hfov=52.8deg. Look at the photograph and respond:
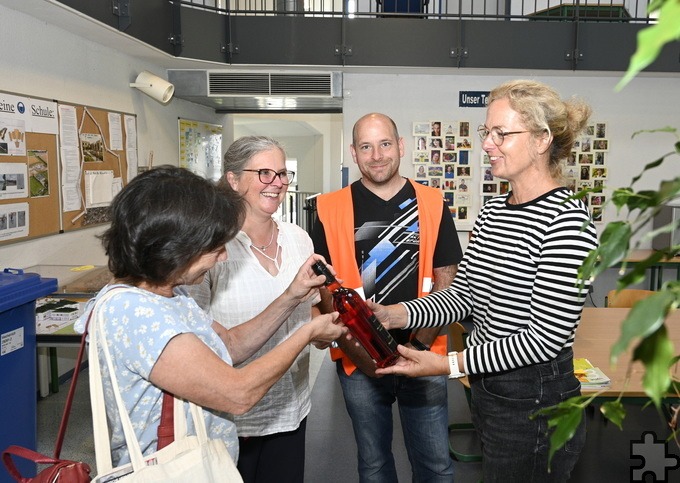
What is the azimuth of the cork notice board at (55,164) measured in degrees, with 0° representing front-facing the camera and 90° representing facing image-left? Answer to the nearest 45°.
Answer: approximately 315°

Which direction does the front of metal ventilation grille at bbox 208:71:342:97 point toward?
toward the camera

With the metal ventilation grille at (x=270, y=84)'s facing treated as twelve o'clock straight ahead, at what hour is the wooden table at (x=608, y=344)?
The wooden table is roughly at 11 o'clock from the metal ventilation grille.

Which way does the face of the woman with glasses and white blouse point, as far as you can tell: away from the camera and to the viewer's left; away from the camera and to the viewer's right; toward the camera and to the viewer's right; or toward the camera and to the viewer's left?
toward the camera and to the viewer's right

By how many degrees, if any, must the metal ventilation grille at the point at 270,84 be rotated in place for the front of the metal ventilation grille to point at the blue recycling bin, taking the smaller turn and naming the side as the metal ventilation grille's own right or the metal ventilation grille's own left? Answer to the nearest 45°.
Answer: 0° — it already faces it

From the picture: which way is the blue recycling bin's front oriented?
to the viewer's right

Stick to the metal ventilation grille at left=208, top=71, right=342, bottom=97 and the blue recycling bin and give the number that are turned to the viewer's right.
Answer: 1

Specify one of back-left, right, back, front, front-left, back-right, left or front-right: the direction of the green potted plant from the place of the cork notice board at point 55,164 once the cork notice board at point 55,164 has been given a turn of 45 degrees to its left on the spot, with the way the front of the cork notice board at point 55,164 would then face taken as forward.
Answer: right

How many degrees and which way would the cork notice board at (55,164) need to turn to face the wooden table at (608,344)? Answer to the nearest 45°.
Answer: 0° — it already faces it

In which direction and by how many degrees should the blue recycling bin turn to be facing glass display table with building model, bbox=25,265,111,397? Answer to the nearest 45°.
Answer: approximately 90° to its left

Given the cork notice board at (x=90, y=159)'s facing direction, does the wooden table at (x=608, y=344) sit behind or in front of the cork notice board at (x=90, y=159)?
in front

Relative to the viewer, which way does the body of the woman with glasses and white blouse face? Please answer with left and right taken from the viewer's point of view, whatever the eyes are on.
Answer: facing the viewer and to the right of the viewer

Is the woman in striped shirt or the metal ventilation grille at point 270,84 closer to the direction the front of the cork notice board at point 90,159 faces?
the woman in striped shirt
